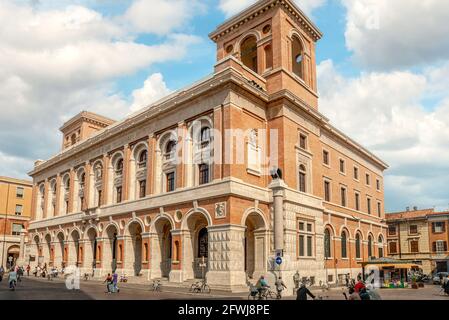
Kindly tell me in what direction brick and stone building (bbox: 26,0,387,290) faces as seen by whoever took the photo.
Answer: facing the viewer and to the left of the viewer

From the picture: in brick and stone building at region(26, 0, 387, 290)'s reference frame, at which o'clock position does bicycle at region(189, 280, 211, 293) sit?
The bicycle is roughly at 11 o'clock from the brick and stone building.

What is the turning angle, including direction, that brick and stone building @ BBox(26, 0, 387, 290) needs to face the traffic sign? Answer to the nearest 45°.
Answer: approximately 45° to its left
